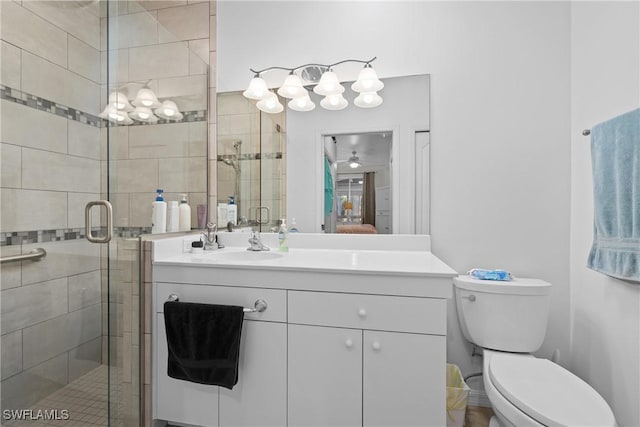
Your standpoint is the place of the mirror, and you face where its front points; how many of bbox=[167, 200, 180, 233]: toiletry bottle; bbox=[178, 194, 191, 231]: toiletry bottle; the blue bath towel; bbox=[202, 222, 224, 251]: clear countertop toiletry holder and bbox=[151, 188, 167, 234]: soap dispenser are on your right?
4

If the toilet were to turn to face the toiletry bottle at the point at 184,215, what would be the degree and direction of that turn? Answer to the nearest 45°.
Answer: approximately 135° to its right

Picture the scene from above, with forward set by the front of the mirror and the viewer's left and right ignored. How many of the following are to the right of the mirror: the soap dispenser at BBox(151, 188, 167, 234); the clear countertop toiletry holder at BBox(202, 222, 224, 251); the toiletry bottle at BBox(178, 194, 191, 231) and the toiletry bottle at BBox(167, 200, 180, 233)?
4

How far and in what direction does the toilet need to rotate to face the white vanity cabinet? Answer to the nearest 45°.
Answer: approximately 90° to its right

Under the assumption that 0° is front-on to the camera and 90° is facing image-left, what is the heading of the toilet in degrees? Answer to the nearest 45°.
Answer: approximately 315°

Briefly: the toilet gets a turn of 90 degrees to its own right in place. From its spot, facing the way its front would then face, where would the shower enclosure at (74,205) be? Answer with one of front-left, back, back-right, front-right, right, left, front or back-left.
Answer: front

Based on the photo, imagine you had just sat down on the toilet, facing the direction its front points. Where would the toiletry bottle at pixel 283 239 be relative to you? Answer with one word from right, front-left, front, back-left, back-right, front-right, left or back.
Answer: back-right
